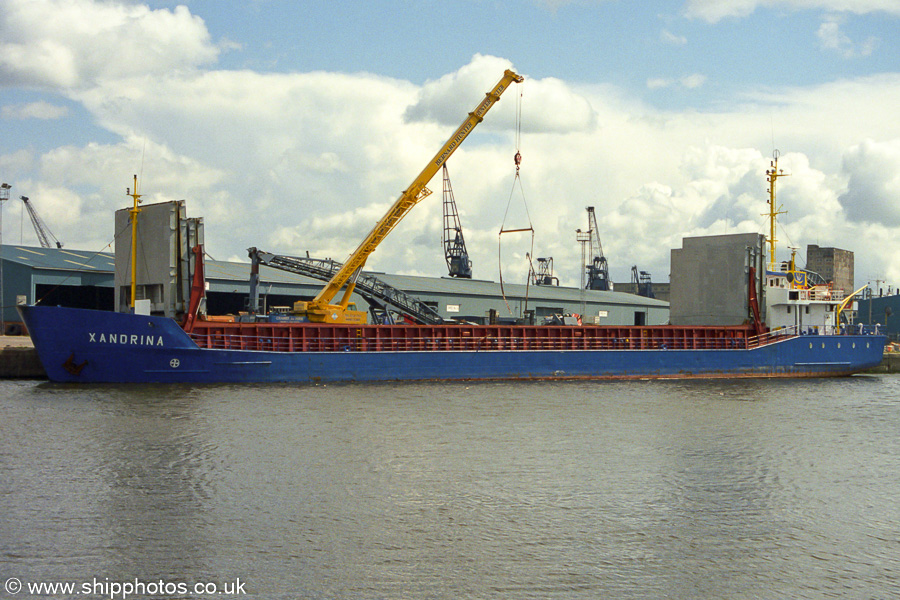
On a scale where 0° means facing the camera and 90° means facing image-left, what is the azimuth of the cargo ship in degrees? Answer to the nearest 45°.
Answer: approximately 90°
